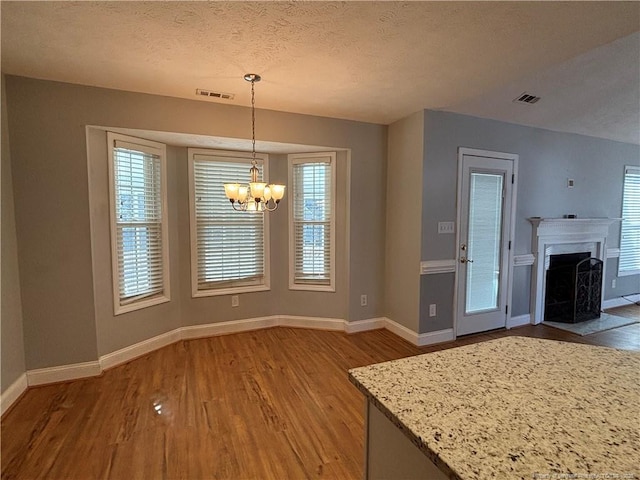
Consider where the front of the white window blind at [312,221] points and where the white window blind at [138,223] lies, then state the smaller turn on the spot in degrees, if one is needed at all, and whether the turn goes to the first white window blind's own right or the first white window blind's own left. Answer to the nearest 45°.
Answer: approximately 90° to the first white window blind's own right

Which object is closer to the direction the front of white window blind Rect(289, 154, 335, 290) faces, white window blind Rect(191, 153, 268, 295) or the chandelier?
the chandelier

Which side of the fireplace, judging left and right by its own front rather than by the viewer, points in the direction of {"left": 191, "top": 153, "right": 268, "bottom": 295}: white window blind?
right

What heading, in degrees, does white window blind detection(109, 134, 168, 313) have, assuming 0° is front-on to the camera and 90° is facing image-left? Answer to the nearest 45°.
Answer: approximately 315°

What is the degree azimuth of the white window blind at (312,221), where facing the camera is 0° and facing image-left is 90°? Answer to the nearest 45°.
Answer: approximately 0°

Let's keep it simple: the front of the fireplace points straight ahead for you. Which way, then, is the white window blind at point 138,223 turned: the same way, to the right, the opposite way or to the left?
to the left

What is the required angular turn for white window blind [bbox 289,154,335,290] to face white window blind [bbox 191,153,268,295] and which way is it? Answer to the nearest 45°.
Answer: approximately 90° to its right

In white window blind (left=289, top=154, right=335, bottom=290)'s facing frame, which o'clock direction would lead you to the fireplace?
The fireplace is roughly at 9 o'clock from the white window blind.

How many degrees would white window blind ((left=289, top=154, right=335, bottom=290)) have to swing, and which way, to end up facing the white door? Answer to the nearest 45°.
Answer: approximately 90° to its left

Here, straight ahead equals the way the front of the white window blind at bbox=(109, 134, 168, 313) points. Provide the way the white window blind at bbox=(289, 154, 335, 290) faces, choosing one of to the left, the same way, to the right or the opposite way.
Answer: to the right

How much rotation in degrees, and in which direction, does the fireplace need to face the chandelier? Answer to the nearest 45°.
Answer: approximately 90° to its right

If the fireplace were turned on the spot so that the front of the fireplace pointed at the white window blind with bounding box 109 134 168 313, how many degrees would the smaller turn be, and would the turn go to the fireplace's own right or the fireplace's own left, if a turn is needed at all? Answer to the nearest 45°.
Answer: approximately 90° to the fireplace's own right
